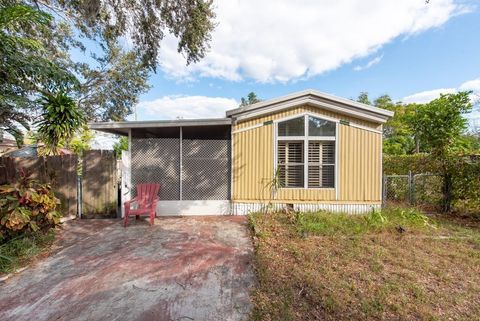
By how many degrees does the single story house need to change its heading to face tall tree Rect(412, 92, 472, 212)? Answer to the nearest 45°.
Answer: approximately 90° to its left

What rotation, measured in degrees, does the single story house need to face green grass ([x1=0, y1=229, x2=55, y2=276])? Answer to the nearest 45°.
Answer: approximately 45° to its right

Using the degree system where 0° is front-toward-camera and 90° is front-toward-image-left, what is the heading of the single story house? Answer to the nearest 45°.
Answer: approximately 0°

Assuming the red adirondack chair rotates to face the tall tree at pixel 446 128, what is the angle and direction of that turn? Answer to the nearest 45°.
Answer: approximately 135° to its left

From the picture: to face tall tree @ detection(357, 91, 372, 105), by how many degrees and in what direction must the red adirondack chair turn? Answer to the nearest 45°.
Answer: approximately 180°
